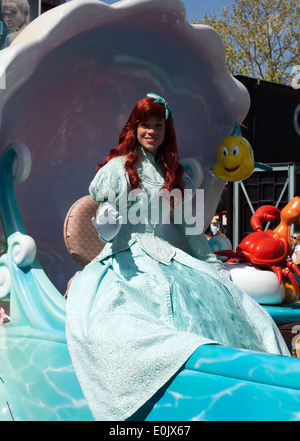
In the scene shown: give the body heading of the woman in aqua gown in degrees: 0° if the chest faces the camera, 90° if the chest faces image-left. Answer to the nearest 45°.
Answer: approximately 315°

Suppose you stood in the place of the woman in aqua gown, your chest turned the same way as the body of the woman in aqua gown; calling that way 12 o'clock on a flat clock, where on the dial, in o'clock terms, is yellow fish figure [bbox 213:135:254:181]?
The yellow fish figure is roughly at 8 o'clock from the woman in aqua gown.

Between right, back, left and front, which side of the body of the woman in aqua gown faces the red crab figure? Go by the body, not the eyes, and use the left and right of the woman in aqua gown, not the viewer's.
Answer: left
